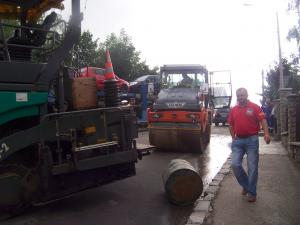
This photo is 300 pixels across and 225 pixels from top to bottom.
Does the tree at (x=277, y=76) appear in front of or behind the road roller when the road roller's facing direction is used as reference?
behind

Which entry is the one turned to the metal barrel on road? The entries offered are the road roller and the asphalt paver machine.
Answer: the road roller

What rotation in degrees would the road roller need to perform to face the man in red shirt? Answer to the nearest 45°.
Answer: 0° — it already faces them

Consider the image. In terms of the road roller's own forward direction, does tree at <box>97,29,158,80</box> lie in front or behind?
behind

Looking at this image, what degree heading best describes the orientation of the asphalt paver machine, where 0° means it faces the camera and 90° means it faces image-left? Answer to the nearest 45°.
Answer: approximately 45°

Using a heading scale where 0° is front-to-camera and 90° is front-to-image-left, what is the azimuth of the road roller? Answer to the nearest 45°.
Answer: approximately 0°

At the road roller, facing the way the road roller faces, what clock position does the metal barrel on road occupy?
The metal barrel on road is roughly at 12 o'clock from the road roller.
